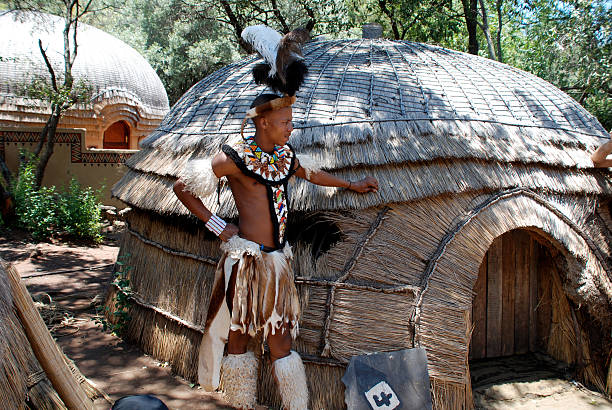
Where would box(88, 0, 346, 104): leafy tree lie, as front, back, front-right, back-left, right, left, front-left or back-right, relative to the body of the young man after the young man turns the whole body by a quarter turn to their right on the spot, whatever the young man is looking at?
back-right

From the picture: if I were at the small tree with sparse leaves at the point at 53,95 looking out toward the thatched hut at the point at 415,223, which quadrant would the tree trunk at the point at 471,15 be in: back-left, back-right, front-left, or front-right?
front-left

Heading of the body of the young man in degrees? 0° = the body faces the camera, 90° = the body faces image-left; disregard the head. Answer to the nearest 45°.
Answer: approximately 315°

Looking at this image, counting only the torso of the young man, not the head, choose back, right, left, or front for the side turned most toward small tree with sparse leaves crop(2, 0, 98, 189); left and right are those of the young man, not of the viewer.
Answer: back

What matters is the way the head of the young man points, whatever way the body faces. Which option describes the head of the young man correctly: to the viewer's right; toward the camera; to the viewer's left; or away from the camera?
to the viewer's right

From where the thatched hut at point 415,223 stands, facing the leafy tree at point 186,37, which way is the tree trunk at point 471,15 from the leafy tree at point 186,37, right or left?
right

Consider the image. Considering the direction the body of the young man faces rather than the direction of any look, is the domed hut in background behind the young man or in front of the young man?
behind

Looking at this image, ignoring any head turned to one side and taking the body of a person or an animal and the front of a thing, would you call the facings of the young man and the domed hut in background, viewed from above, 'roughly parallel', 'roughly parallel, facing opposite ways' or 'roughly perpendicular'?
roughly parallel

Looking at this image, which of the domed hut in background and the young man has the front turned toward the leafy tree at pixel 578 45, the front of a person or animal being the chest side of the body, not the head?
the domed hut in background

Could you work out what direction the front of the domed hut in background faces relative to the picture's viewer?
facing the viewer and to the right of the viewer

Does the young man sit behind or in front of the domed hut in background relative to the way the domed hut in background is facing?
in front

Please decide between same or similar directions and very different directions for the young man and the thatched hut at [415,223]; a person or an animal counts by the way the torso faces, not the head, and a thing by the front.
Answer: same or similar directions

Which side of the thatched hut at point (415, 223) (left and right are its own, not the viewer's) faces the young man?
right

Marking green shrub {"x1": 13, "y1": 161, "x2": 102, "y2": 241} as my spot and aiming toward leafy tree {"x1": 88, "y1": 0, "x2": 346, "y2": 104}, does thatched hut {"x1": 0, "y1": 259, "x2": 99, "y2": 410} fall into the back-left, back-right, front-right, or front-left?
back-right
